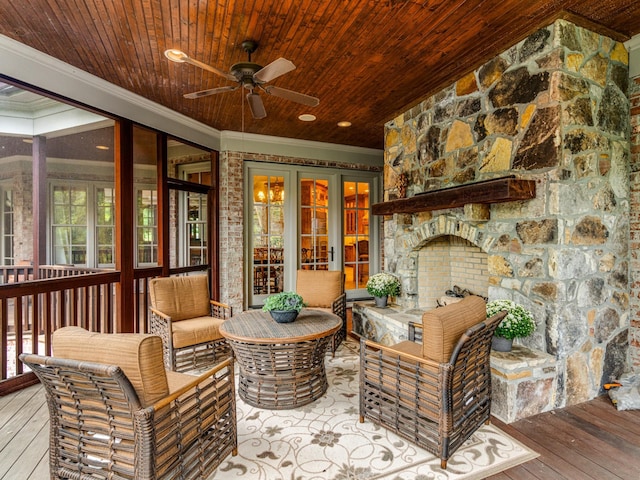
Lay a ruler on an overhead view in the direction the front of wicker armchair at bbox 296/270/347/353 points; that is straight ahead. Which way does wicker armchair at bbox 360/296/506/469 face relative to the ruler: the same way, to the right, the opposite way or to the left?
to the right

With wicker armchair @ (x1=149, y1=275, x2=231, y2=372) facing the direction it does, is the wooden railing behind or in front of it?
behind

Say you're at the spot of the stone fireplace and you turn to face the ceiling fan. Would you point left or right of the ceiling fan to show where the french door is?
right

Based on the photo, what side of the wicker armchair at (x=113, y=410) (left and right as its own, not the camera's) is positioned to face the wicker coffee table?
front

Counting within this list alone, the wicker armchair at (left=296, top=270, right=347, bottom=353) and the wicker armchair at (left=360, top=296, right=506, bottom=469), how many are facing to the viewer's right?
0

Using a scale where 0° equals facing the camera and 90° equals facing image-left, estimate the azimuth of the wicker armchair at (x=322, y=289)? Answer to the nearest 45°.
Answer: approximately 45°

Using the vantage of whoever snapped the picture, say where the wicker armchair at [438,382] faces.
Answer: facing away from the viewer and to the left of the viewer

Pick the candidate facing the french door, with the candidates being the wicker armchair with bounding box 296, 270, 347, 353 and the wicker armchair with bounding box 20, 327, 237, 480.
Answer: the wicker armchair with bounding box 20, 327, 237, 480

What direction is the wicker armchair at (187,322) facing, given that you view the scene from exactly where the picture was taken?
facing the viewer and to the right of the viewer

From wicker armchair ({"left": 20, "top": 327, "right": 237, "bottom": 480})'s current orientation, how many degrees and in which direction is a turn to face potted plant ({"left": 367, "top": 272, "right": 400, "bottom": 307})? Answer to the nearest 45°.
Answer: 0° — it already faces it

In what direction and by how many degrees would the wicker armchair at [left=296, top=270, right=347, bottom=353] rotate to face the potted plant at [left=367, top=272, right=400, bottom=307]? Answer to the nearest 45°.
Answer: approximately 135° to its left

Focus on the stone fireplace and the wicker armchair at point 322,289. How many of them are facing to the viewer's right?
0

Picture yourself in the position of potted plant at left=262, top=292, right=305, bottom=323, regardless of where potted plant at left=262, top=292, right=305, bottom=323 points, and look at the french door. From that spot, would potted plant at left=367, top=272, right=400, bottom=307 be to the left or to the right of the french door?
right

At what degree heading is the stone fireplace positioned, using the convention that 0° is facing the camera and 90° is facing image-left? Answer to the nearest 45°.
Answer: approximately 45°

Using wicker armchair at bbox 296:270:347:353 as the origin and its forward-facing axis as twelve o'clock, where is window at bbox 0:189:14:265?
The window is roughly at 2 o'clock from the wicker armchair.

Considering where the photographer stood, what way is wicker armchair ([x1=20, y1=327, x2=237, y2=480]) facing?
facing away from the viewer and to the right of the viewer

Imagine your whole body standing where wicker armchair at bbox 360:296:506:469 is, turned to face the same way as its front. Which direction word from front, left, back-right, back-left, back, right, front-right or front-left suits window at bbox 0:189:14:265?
front-left
